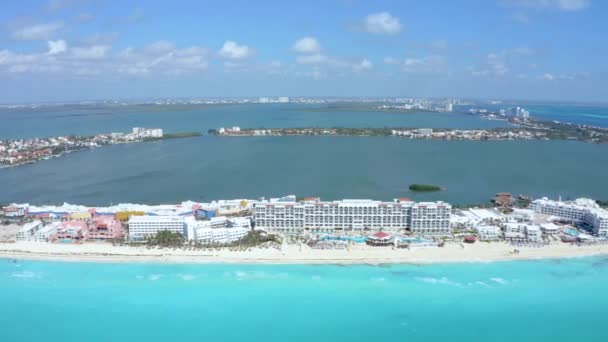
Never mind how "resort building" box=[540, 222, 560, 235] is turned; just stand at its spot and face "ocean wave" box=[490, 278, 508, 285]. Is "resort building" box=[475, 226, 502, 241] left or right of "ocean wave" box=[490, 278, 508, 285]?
right

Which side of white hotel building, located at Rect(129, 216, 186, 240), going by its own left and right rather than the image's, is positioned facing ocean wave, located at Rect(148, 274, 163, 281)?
front

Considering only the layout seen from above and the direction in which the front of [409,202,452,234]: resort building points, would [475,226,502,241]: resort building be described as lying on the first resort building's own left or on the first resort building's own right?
on the first resort building's own left

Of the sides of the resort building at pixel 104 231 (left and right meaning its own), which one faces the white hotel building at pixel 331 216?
left

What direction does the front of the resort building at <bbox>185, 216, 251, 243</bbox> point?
toward the camera

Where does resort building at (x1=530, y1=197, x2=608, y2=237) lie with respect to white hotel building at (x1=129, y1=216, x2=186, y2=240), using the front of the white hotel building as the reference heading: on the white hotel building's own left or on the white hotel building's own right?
on the white hotel building's own left

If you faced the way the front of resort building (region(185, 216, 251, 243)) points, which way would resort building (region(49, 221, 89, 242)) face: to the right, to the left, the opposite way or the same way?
the same way

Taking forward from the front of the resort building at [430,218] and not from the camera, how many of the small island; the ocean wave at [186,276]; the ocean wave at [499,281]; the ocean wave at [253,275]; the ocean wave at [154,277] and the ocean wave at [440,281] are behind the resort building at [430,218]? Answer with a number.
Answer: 1

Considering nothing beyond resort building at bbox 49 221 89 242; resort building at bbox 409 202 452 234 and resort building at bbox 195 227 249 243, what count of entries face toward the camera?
3

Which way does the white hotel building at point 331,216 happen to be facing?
toward the camera

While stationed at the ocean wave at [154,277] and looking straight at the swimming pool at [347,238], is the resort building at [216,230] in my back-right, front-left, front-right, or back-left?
front-left

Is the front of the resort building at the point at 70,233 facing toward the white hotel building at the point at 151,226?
no

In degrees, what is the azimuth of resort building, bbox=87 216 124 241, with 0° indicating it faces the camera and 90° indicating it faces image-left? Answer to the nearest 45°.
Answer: approximately 0°

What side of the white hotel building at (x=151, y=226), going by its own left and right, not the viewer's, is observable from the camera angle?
front
